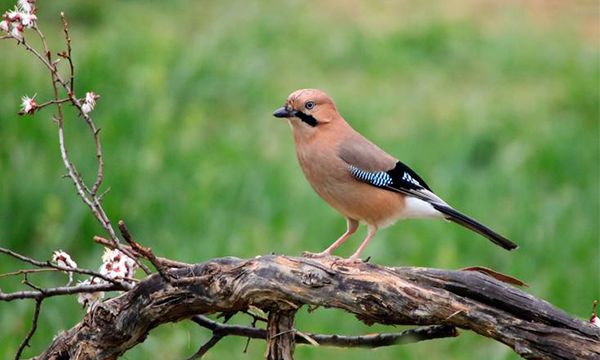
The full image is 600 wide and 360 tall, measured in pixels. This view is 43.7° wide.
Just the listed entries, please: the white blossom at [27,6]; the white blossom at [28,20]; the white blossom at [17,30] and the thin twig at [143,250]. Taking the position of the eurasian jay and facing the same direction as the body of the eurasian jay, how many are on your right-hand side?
0

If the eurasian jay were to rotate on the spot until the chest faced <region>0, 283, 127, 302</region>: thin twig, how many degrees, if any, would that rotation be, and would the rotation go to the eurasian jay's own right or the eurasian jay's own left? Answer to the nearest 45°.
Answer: approximately 45° to the eurasian jay's own left

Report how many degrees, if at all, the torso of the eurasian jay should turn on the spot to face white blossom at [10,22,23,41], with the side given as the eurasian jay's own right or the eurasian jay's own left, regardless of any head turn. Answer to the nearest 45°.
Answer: approximately 45° to the eurasian jay's own left

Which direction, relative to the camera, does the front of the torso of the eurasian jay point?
to the viewer's left

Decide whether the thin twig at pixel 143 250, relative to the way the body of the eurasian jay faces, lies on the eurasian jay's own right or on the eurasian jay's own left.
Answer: on the eurasian jay's own left

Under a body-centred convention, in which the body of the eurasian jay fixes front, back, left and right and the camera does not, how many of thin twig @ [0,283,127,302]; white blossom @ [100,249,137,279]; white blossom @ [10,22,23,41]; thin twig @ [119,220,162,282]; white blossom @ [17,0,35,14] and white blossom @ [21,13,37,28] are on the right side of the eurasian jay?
0

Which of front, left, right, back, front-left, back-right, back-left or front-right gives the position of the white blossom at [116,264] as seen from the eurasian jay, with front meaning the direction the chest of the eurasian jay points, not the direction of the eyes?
front-left

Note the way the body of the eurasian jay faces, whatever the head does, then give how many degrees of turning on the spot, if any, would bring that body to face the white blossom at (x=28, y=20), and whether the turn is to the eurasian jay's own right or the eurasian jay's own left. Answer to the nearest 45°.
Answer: approximately 45° to the eurasian jay's own left
